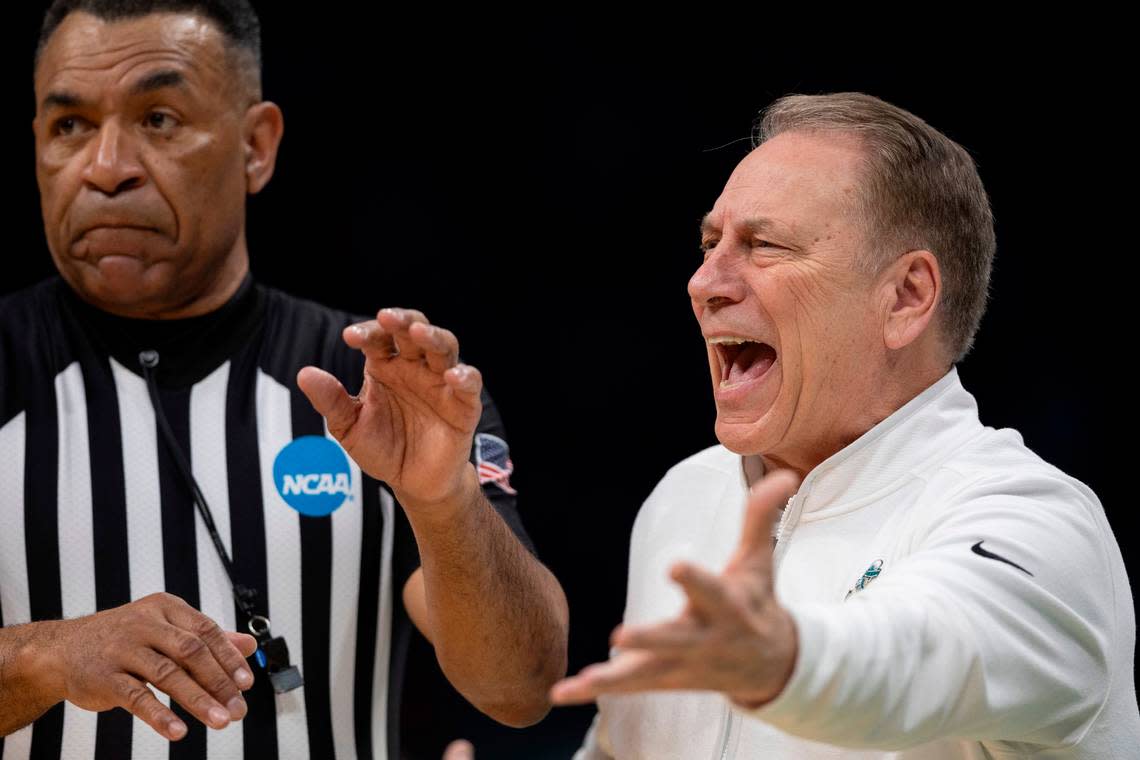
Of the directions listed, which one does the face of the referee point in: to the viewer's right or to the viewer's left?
to the viewer's left

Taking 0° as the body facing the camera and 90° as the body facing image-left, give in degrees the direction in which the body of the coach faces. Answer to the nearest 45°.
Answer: approximately 45°

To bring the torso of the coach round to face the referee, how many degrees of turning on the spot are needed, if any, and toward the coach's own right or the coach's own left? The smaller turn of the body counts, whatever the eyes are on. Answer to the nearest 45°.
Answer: approximately 45° to the coach's own right
